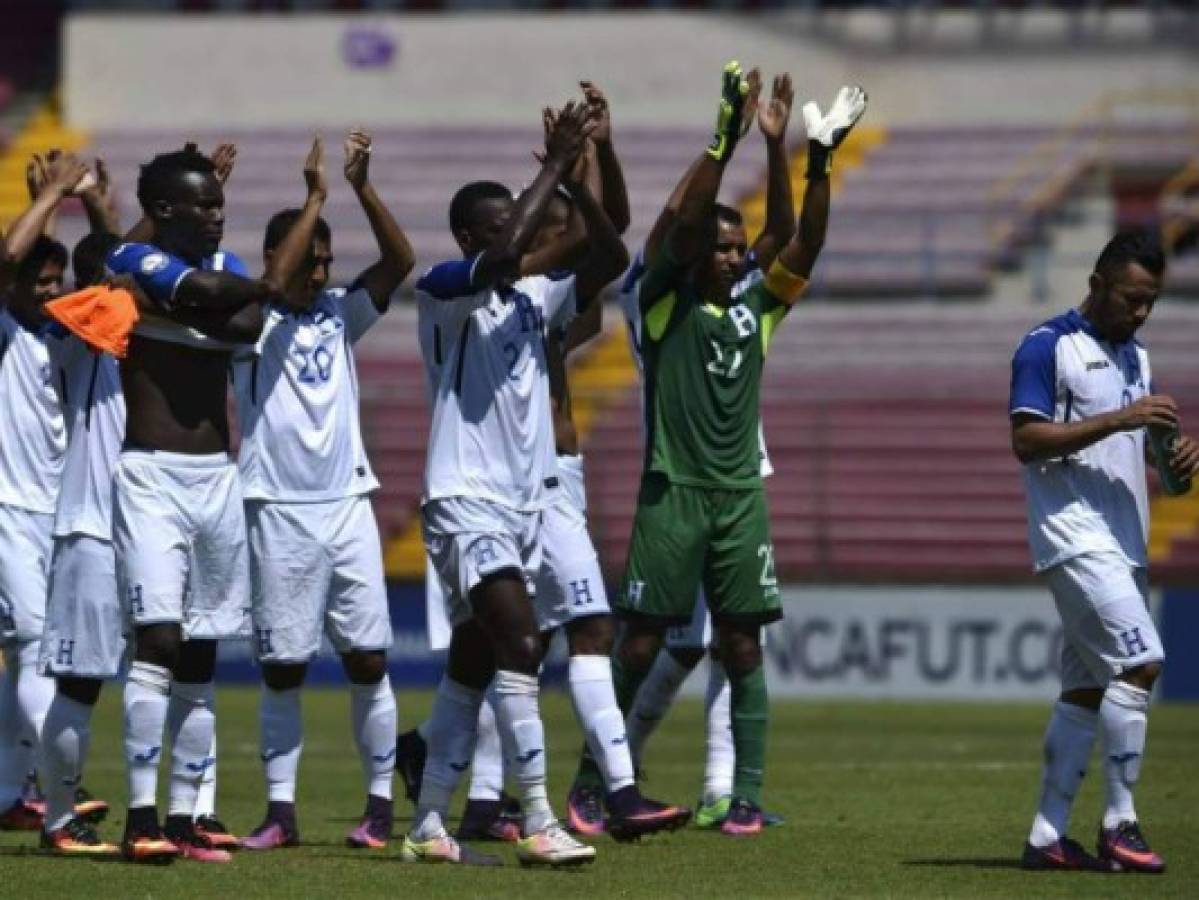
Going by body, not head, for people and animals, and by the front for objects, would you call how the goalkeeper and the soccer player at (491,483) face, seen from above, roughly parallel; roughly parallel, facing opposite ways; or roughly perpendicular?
roughly parallel

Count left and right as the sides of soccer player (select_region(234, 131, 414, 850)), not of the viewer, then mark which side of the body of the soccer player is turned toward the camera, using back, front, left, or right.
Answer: front

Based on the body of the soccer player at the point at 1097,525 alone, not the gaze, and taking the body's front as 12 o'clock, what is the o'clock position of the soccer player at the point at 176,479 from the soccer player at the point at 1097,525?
the soccer player at the point at 176,479 is roughly at 4 o'clock from the soccer player at the point at 1097,525.

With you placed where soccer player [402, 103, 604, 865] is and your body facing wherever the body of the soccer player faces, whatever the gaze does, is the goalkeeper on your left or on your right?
on your left

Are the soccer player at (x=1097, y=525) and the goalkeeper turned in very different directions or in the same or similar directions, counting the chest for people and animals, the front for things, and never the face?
same or similar directions

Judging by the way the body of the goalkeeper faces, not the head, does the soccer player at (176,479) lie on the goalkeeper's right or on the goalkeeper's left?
on the goalkeeper's right

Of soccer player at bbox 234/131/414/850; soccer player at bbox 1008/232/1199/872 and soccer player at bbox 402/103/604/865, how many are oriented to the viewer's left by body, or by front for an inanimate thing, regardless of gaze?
0

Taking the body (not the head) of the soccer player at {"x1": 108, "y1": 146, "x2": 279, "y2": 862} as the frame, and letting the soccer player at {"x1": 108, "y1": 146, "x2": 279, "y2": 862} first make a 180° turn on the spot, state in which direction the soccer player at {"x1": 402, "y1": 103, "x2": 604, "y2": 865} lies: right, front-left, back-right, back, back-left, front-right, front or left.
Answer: back-right

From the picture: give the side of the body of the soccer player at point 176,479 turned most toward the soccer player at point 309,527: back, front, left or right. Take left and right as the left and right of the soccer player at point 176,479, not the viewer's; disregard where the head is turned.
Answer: left

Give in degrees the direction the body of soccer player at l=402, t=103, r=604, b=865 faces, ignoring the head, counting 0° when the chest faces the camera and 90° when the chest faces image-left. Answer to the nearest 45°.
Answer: approximately 315°

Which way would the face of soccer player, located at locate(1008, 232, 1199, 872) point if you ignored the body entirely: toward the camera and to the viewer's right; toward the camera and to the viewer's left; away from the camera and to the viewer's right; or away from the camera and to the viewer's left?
toward the camera and to the viewer's right

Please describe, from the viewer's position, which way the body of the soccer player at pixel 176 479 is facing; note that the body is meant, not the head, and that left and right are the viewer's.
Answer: facing the viewer and to the right of the viewer

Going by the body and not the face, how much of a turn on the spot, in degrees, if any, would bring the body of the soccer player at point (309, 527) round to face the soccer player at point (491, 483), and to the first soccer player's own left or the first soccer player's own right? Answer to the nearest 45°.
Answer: approximately 45° to the first soccer player's own left

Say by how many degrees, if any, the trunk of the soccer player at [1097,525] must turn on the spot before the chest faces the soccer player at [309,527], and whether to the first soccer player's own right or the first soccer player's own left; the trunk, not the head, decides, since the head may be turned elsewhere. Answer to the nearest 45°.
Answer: approximately 135° to the first soccer player's own right
